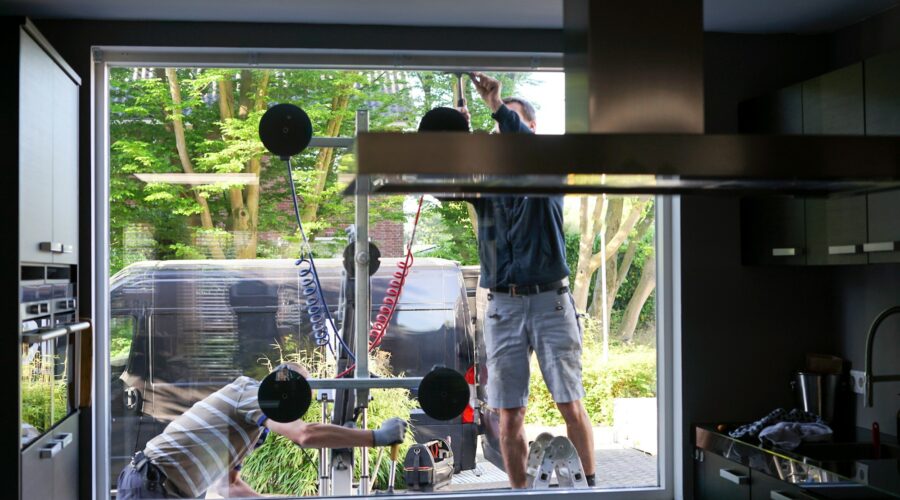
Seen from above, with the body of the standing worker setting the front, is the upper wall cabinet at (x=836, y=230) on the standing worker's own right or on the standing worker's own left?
on the standing worker's own left

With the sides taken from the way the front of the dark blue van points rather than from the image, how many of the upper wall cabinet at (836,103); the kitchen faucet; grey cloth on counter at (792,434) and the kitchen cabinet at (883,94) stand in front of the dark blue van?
0

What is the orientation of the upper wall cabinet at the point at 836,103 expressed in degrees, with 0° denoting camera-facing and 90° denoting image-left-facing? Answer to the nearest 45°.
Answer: approximately 45°

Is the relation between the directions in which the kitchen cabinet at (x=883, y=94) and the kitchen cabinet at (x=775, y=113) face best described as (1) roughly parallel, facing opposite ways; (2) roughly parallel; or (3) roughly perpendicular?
roughly parallel

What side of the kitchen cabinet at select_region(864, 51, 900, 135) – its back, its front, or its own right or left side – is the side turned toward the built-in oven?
front

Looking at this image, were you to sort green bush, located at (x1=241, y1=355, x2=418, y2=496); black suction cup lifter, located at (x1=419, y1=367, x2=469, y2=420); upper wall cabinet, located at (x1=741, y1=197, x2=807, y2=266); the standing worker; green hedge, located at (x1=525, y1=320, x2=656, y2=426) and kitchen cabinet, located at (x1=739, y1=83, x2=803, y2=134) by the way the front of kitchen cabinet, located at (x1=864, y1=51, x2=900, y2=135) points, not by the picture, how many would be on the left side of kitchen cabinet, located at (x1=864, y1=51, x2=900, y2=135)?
0

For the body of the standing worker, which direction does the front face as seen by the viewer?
toward the camera

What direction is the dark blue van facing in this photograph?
to the viewer's left

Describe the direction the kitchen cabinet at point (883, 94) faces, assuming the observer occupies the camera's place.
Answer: facing the viewer and to the left of the viewer

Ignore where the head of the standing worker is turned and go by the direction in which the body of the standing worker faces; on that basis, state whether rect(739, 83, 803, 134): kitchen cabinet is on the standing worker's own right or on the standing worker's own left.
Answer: on the standing worker's own left

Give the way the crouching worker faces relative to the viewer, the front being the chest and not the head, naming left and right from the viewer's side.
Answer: facing to the right of the viewer

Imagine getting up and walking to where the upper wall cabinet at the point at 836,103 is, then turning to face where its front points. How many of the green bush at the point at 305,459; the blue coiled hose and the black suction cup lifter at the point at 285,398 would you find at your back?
0

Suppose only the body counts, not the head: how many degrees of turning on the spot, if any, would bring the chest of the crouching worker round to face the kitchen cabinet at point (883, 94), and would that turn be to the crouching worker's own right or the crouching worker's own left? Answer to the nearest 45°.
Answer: approximately 45° to the crouching worker's own right
